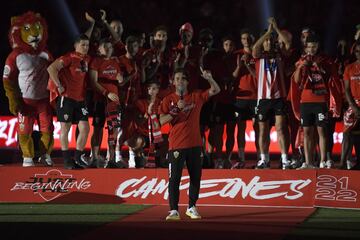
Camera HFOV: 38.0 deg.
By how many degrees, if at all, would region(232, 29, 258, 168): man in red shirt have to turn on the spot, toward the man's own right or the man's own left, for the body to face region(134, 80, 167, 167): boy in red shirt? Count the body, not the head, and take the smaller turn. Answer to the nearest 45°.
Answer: approximately 45° to the man's own right

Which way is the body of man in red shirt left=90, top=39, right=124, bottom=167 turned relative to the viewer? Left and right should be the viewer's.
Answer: facing the viewer and to the right of the viewer

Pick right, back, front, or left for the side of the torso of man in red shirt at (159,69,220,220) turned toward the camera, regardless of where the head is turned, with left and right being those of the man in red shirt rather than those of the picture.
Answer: front

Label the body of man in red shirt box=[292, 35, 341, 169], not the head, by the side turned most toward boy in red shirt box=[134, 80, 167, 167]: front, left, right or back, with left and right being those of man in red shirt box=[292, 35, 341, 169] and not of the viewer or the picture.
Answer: right

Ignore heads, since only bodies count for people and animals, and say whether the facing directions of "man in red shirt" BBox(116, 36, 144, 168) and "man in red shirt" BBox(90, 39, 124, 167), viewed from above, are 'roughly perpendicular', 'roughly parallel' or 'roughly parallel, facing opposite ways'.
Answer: roughly parallel

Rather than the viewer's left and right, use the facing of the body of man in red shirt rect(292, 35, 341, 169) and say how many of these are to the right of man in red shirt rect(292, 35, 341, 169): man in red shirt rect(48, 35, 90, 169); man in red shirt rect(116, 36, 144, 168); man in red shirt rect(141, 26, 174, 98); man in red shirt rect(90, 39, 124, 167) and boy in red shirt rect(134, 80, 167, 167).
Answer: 5

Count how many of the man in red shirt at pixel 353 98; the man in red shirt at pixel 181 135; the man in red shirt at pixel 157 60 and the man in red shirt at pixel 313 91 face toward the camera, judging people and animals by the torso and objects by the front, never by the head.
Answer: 4

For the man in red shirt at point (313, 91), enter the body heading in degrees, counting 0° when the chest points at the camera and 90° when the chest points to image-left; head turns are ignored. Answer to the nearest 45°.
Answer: approximately 0°

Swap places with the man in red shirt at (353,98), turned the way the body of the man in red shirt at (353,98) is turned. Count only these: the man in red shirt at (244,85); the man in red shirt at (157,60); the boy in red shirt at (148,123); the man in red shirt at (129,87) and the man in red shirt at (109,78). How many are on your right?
5

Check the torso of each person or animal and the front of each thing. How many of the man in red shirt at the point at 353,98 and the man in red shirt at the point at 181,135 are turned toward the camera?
2

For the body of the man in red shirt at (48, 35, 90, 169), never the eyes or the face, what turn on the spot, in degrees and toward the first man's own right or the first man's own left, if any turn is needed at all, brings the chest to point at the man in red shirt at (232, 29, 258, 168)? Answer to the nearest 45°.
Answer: approximately 45° to the first man's own left

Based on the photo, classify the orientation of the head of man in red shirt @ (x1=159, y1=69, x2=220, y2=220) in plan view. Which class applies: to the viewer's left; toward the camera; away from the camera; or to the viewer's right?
toward the camera

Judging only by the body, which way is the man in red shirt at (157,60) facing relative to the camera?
toward the camera

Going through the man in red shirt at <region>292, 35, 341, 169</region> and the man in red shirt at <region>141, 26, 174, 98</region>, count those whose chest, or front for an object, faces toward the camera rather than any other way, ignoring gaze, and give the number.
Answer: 2

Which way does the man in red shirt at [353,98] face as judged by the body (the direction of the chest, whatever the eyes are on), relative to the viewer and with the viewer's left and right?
facing the viewer

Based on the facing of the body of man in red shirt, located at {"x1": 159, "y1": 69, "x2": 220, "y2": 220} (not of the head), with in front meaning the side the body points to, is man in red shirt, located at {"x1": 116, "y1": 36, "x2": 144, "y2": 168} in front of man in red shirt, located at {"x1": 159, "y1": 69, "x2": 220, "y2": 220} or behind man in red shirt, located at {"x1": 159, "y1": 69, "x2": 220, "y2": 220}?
behind
